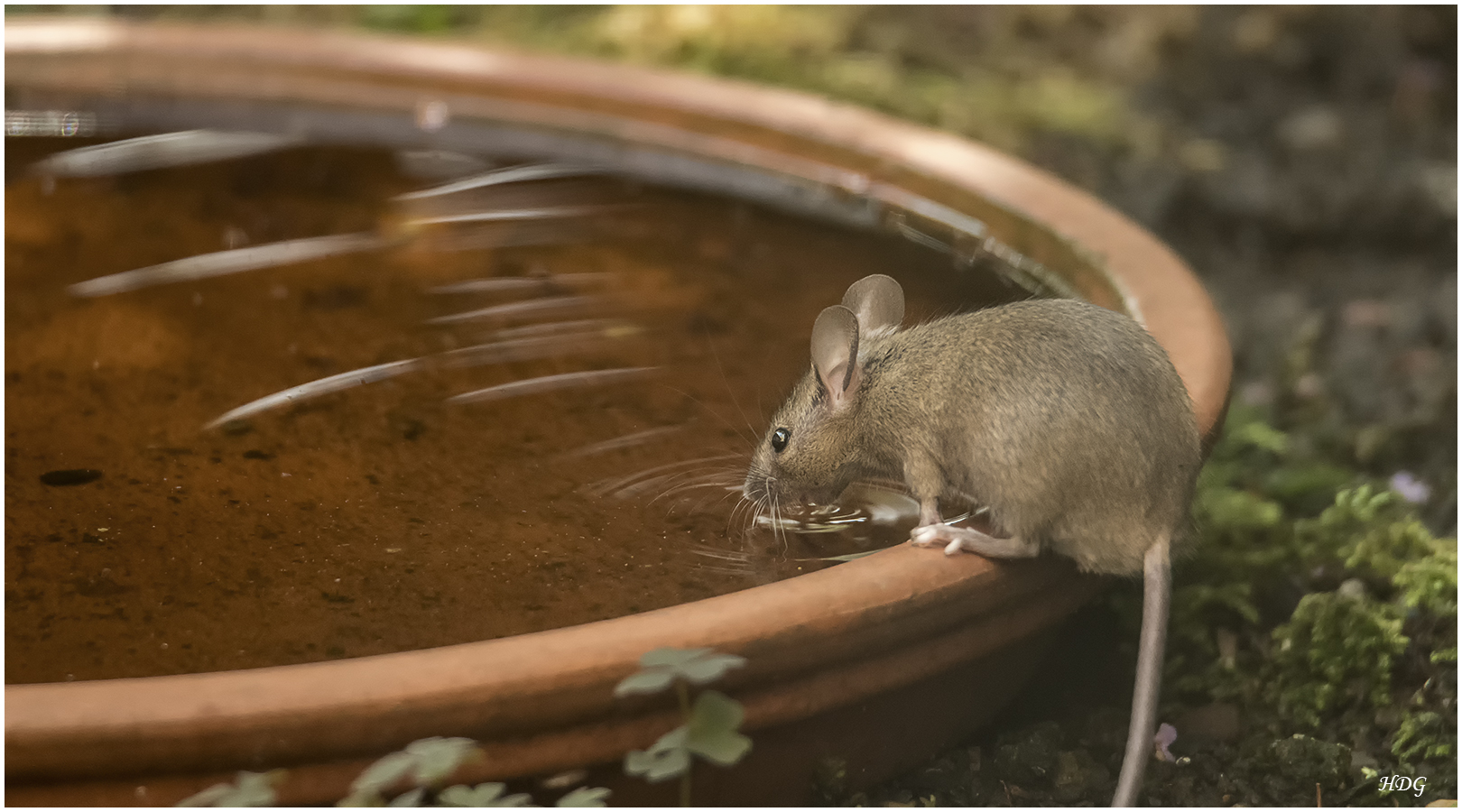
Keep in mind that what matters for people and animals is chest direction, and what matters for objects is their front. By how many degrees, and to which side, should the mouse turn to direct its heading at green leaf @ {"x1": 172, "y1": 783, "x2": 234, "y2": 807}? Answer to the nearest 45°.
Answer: approximately 45° to its left

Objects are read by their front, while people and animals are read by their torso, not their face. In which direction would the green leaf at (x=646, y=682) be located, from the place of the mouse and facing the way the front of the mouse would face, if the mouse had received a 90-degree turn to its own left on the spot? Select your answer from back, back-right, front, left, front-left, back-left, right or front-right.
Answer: front-right

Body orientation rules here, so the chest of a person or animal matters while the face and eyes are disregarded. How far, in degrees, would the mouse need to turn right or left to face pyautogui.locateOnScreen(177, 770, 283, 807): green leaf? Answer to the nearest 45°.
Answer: approximately 45° to its left

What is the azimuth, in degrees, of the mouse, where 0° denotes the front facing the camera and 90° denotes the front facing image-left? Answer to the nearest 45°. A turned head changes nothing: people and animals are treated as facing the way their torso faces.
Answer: approximately 90°

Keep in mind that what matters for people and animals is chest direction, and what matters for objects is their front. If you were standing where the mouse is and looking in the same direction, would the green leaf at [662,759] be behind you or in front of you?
in front

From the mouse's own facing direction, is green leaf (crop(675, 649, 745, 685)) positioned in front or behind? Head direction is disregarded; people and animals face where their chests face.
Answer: in front

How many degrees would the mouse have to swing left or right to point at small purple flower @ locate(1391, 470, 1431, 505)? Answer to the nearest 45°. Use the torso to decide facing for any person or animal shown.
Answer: approximately 135° to its right

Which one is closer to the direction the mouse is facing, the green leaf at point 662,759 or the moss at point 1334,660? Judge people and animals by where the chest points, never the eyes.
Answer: the green leaf

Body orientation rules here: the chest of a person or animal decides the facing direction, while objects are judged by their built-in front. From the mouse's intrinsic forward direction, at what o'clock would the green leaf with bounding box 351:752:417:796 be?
The green leaf is roughly at 11 o'clock from the mouse.
